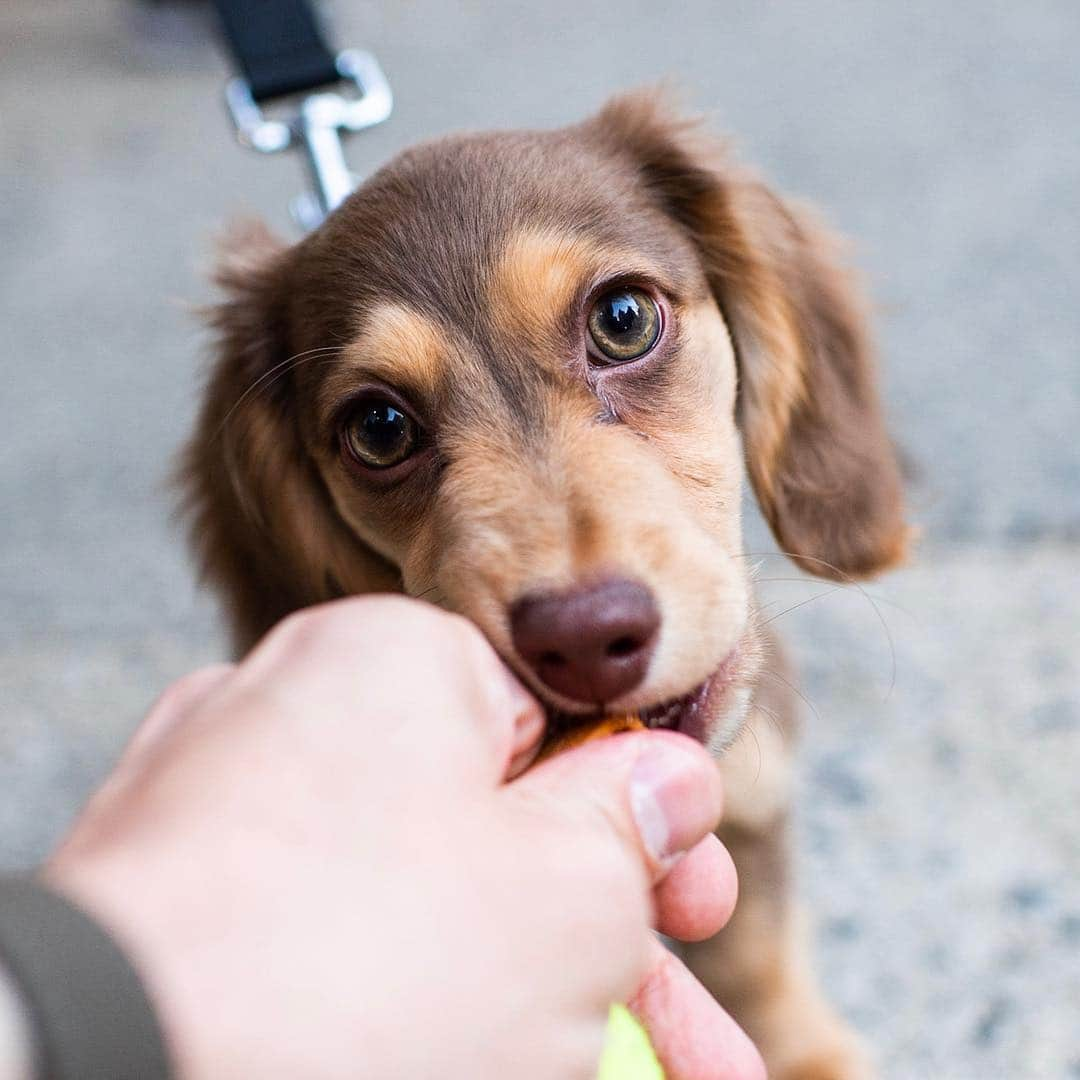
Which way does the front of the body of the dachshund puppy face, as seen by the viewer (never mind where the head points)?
toward the camera
